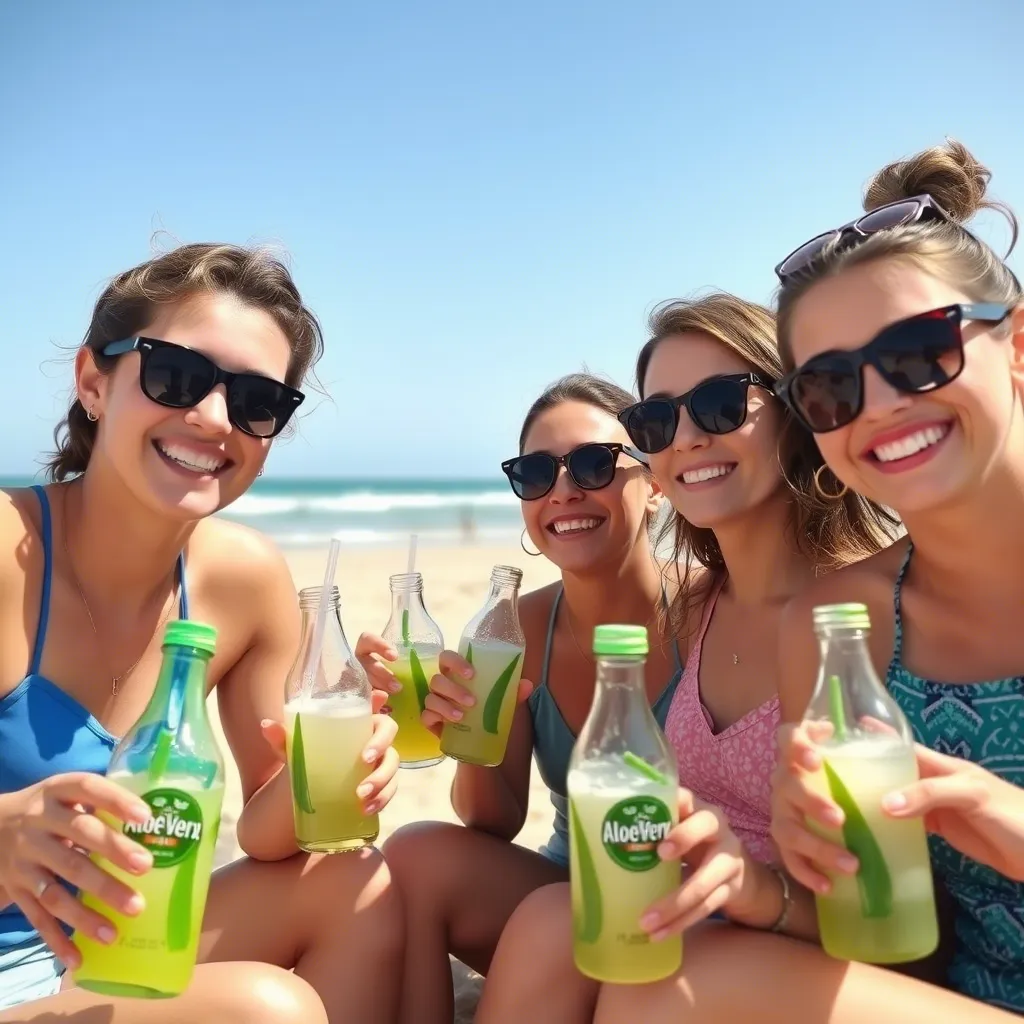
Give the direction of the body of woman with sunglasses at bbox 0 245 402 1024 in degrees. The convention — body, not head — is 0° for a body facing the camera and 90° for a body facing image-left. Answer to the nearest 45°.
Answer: approximately 315°

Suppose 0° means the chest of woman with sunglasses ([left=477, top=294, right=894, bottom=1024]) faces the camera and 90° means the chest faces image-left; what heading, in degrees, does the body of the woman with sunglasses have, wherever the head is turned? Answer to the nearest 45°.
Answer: approximately 45°
